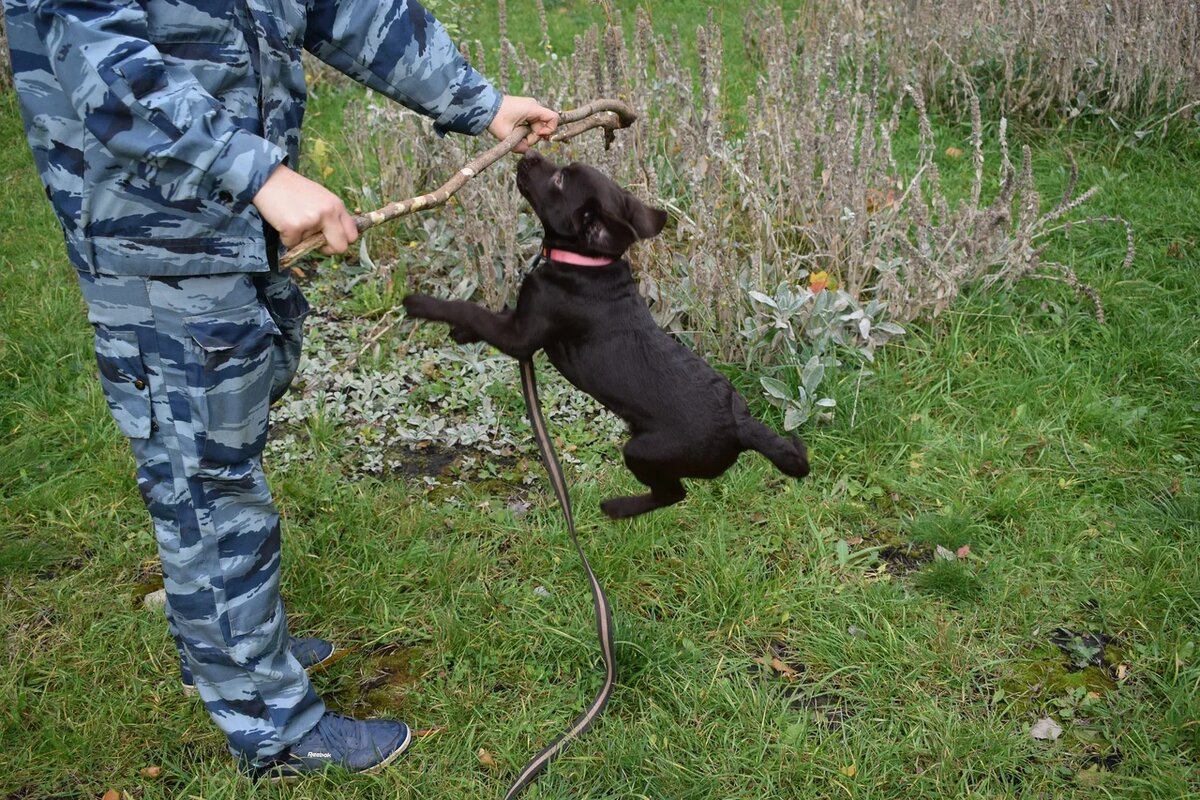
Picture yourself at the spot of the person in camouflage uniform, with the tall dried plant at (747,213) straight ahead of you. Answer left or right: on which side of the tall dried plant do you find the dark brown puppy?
right

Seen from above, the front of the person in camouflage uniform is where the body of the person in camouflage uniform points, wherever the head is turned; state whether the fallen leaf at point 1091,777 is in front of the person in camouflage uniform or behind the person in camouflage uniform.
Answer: in front

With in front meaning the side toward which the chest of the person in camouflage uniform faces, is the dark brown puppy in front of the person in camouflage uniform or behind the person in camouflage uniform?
in front

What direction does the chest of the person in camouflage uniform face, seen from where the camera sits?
to the viewer's right

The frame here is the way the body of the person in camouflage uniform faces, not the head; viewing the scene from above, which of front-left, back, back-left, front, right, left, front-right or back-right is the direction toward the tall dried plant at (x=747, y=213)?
front-left
